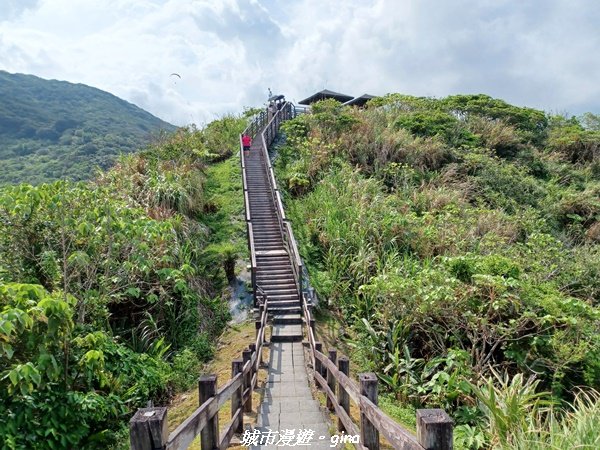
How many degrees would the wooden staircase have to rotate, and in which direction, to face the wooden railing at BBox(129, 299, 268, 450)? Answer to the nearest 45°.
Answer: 0° — it already faces it

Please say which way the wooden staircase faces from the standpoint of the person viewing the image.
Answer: facing the viewer

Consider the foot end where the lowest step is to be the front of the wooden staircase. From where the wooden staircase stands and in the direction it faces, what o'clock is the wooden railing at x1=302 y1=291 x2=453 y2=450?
The wooden railing is roughly at 12 o'clock from the wooden staircase.
